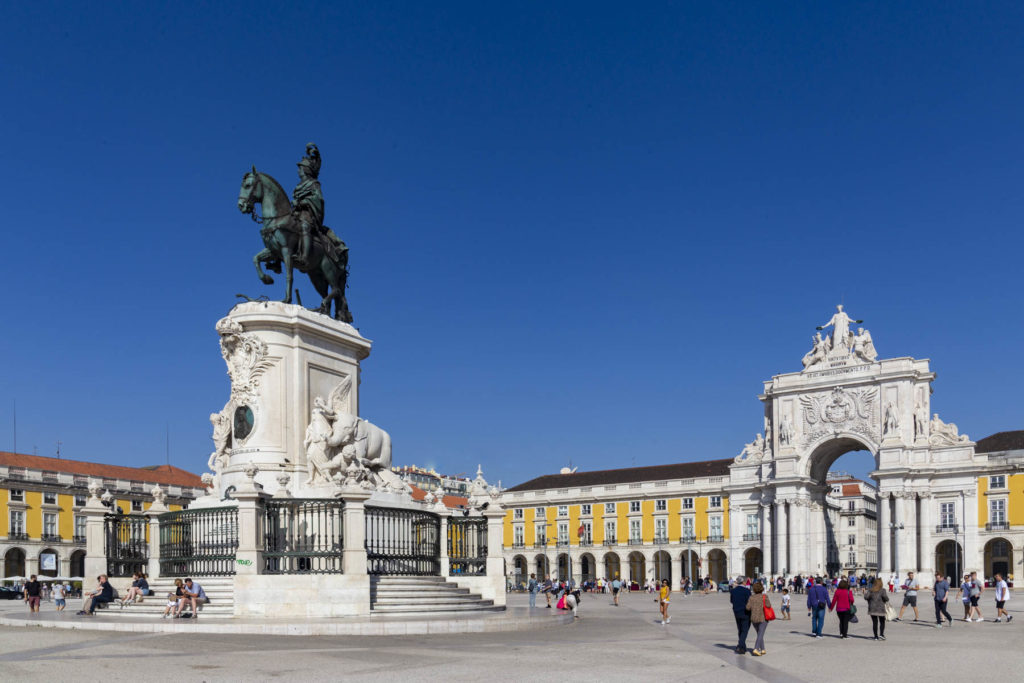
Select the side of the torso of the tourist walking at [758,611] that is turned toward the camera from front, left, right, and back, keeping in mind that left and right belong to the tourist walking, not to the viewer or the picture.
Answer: back

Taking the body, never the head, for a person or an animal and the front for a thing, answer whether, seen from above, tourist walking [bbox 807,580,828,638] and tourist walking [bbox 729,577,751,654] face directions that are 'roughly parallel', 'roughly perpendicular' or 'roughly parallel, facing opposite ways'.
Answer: roughly parallel

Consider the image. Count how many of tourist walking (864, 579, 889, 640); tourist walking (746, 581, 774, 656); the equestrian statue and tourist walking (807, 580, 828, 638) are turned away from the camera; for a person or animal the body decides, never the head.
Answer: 3

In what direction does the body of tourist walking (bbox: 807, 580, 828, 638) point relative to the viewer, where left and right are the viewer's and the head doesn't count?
facing away from the viewer

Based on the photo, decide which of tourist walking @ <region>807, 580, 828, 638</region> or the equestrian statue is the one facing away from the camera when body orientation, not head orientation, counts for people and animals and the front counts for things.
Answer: the tourist walking

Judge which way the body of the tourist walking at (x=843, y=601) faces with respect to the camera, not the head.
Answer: away from the camera

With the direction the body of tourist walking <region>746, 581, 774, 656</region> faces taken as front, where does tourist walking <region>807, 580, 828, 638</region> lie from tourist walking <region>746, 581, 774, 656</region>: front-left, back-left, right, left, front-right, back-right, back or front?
front

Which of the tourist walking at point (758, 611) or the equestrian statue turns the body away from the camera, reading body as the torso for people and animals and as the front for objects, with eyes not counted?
the tourist walking

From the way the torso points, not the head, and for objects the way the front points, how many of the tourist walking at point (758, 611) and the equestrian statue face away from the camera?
1

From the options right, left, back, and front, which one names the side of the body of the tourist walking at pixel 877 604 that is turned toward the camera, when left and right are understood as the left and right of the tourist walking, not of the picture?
back

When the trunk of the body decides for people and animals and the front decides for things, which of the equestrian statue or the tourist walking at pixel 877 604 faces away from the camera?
the tourist walking

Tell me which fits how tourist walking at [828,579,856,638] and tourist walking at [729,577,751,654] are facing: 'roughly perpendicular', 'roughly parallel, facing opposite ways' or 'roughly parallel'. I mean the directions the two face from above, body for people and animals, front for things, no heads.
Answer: roughly parallel

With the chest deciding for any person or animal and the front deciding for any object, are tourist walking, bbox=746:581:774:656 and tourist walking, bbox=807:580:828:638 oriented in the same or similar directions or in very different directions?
same or similar directions

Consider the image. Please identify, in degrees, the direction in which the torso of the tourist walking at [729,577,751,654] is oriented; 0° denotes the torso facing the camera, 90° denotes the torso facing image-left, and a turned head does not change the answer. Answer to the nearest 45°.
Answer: approximately 180°

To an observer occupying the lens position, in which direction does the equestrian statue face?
facing the viewer and to the left of the viewer
